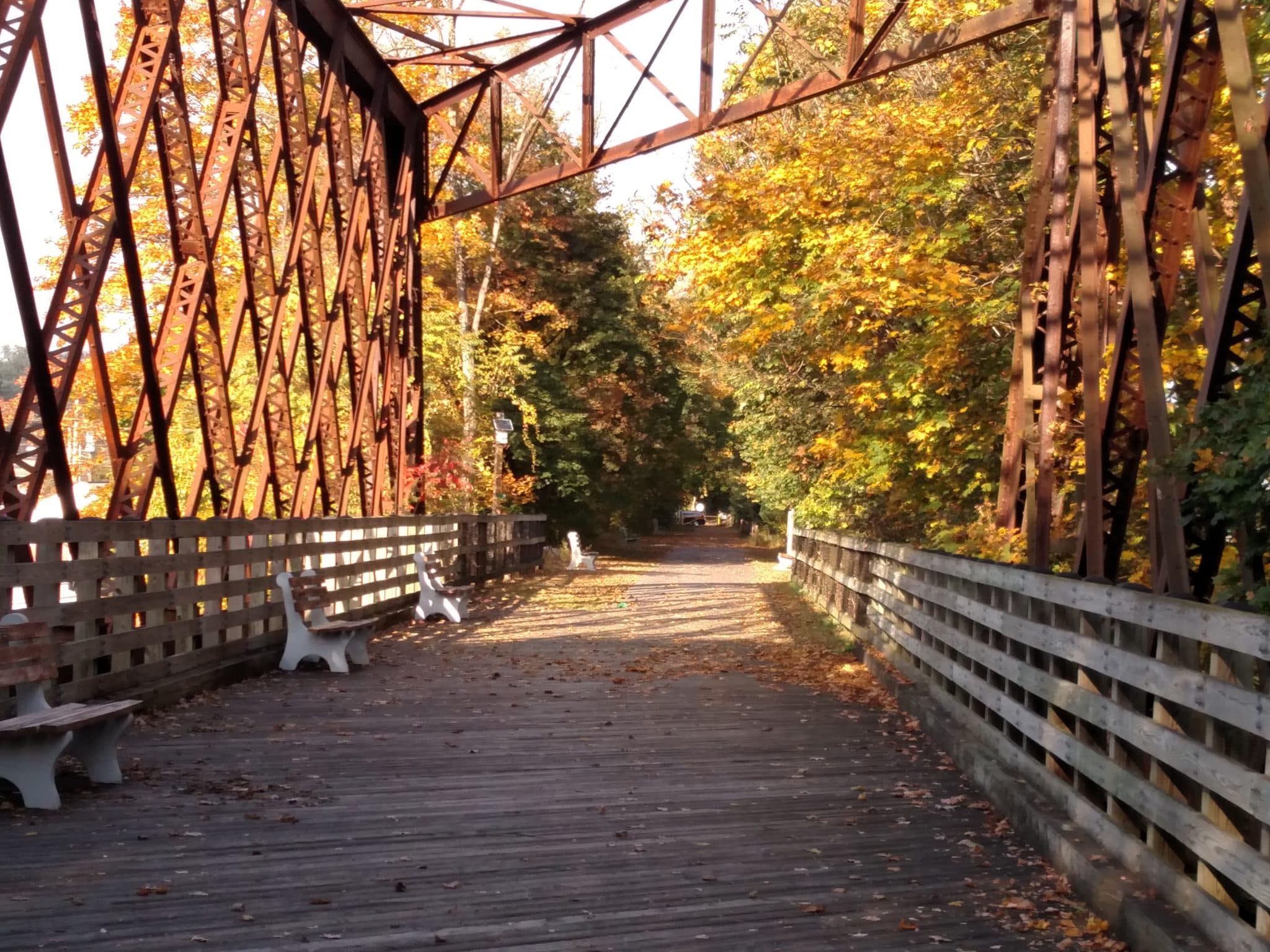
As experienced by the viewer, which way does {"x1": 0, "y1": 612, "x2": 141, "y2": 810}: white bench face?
facing the viewer and to the right of the viewer

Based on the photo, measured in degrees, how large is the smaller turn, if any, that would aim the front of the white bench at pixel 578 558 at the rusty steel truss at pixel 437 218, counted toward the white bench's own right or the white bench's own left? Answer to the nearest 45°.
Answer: approximately 90° to the white bench's own right

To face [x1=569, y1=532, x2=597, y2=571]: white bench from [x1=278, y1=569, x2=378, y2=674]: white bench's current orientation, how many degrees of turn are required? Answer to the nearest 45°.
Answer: approximately 90° to its left

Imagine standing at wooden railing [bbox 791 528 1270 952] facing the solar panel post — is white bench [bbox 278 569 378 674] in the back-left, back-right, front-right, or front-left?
front-left

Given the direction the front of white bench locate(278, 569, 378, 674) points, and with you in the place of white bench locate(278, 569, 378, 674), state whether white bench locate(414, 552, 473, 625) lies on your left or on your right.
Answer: on your left

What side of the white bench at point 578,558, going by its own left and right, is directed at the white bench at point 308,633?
right

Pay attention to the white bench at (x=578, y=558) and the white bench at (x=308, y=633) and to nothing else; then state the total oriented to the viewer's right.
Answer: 2

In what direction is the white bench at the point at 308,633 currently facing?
to the viewer's right

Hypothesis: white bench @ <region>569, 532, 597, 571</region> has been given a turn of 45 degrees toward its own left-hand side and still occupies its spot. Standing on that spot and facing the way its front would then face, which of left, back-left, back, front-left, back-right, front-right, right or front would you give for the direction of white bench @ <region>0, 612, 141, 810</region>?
back-right

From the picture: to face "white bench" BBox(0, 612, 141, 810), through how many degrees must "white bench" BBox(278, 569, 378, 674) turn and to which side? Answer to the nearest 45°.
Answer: approximately 90° to its right

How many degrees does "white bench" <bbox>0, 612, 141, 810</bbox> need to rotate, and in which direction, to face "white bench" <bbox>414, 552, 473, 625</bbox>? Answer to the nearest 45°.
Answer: approximately 90° to its left

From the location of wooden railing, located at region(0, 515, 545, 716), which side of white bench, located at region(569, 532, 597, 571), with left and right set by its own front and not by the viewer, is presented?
right

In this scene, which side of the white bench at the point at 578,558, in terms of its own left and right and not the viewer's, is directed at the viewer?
right
